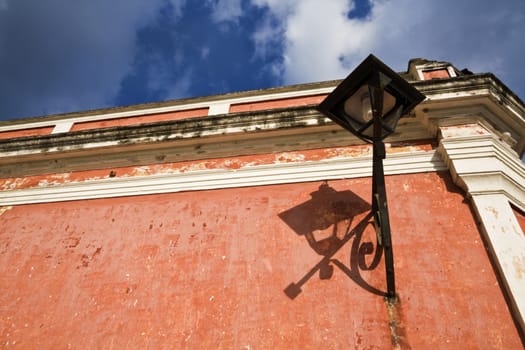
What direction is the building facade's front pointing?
toward the camera
